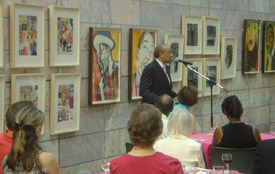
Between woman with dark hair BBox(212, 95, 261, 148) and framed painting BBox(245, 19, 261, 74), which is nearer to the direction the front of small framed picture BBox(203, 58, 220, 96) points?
the woman with dark hair

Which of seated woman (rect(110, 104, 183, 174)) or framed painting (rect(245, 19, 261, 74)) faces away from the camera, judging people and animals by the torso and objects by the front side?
the seated woman

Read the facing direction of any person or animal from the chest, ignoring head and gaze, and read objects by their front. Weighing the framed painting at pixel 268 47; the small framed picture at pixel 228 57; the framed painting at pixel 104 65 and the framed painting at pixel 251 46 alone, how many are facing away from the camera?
0

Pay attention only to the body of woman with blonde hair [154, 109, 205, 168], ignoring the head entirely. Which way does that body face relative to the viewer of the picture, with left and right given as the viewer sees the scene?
facing away from the viewer

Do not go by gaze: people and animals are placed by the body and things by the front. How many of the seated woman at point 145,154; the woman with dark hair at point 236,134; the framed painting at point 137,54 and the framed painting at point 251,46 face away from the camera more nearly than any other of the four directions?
2

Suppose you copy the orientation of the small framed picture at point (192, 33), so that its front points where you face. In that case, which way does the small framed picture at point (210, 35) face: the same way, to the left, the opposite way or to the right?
the same way

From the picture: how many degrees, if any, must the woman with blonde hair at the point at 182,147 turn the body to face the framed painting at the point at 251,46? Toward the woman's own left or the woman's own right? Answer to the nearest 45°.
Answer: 0° — they already face it

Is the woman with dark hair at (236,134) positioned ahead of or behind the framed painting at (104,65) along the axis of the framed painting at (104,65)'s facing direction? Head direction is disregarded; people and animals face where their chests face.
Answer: ahead

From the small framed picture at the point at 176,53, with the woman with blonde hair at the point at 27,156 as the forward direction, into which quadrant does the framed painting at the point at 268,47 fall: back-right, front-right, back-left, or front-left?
back-left

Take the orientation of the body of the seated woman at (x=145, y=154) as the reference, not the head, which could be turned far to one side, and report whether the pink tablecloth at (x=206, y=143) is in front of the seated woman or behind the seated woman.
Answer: in front

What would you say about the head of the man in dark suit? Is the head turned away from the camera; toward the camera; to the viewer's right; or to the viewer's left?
to the viewer's right

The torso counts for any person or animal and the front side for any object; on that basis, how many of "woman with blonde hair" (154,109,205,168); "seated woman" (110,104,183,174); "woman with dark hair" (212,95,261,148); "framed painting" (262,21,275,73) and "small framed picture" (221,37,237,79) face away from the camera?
3

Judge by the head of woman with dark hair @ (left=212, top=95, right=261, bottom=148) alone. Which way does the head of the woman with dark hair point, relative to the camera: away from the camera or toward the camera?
away from the camera

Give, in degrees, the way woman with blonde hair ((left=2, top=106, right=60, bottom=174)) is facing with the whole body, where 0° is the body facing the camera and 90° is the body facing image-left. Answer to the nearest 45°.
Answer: approximately 225°

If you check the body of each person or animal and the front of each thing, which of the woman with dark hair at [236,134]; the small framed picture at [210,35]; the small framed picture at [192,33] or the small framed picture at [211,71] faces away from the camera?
the woman with dark hair

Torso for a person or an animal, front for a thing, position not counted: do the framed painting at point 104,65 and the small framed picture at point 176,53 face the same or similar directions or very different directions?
same or similar directions
